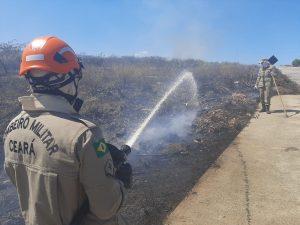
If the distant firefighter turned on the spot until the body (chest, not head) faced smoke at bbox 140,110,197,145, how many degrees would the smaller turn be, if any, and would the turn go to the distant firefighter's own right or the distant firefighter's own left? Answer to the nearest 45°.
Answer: approximately 45° to the distant firefighter's own right

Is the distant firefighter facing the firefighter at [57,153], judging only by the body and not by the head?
yes

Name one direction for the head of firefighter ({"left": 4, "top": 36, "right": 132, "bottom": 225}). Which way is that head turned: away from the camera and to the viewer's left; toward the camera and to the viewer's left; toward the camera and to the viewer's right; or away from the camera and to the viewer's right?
away from the camera and to the viewer's right

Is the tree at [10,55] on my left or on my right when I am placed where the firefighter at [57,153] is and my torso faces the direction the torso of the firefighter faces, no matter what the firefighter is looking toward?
on my left

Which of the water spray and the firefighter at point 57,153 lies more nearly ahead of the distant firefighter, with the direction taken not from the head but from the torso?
the firefighter

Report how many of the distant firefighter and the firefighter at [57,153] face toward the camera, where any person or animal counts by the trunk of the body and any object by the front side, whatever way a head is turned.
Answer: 1

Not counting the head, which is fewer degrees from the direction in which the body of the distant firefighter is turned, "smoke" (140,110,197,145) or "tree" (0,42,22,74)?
the smoke

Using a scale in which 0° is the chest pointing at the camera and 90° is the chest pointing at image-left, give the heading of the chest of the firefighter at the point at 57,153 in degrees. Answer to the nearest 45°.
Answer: approximately 225°

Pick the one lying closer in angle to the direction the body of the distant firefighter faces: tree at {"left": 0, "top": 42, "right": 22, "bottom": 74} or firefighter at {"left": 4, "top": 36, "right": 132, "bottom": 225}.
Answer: the firefighter

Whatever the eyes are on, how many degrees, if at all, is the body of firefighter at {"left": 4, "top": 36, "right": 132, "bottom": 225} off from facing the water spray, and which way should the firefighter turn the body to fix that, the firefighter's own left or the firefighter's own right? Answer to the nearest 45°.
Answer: approximately 45° to the firefighter's own left

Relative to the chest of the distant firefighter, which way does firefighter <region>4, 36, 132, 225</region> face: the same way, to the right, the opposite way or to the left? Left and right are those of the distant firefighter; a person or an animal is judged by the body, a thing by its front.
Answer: the opposite way
